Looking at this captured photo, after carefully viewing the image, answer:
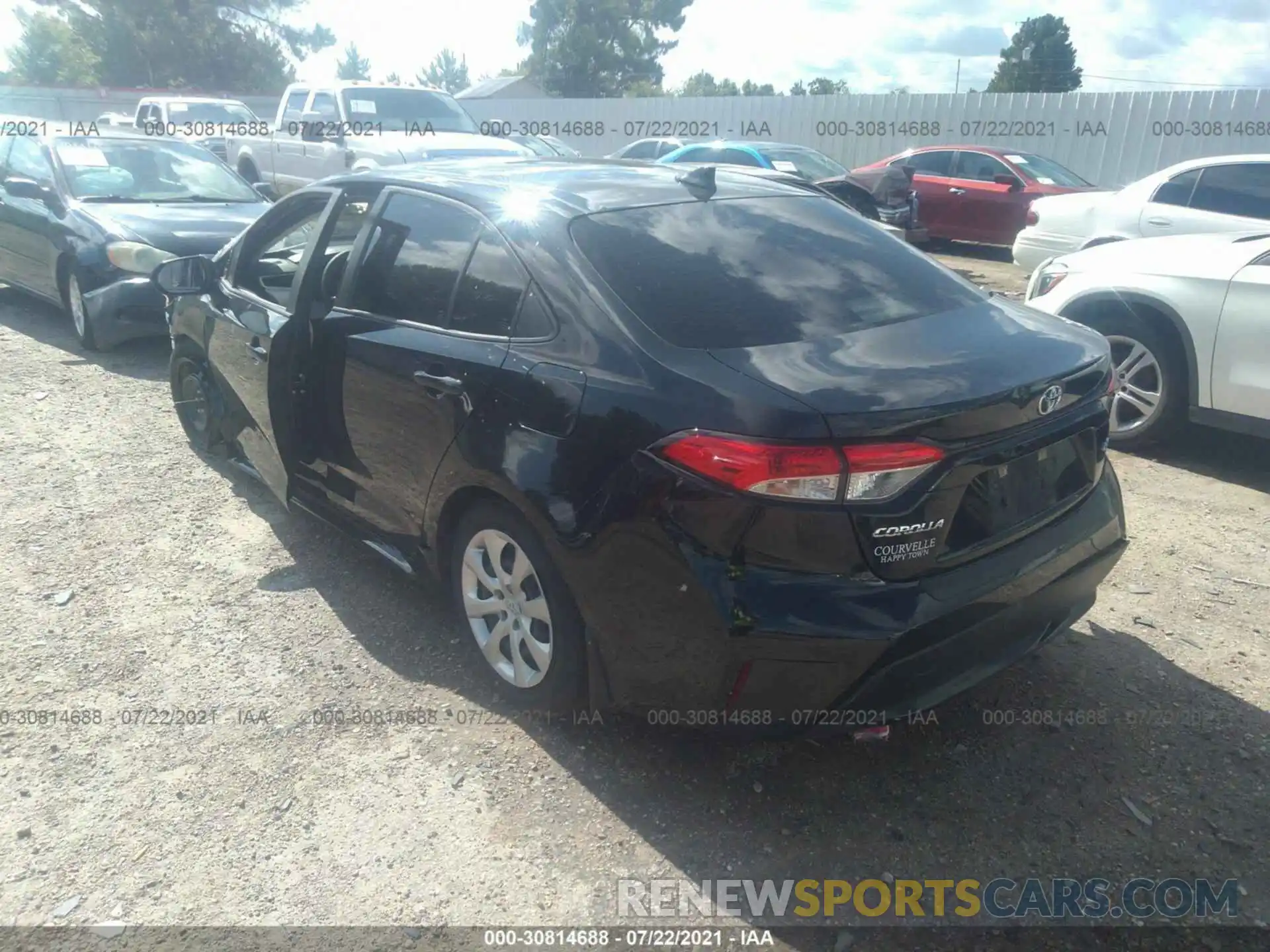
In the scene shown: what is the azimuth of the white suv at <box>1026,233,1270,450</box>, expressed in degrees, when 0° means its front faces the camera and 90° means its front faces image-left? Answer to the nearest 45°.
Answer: approximately 90°

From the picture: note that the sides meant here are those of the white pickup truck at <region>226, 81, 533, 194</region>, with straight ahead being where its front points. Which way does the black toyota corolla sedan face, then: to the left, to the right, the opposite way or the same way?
the opposite way

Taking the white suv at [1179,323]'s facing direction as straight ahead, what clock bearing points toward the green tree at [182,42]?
The green tree is roughly at 1 o'clock from the white suv.

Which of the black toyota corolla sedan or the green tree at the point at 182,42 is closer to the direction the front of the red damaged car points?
the black toyota corolla sedan

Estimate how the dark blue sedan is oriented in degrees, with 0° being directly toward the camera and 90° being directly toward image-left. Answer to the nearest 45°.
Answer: approximately 315°

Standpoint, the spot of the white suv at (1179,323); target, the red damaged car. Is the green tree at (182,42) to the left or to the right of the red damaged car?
left

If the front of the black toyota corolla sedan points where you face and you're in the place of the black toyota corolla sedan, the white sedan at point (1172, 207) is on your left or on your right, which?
on your right

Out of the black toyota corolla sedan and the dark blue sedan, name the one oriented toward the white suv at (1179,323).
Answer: the dark blue sedan

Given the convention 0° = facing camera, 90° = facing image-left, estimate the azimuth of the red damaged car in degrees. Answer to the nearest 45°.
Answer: approximately 315°

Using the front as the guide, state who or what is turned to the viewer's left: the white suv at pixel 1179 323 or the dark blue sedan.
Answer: the white suv

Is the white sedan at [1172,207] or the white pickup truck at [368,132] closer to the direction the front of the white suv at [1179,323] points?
the white pickup truck
